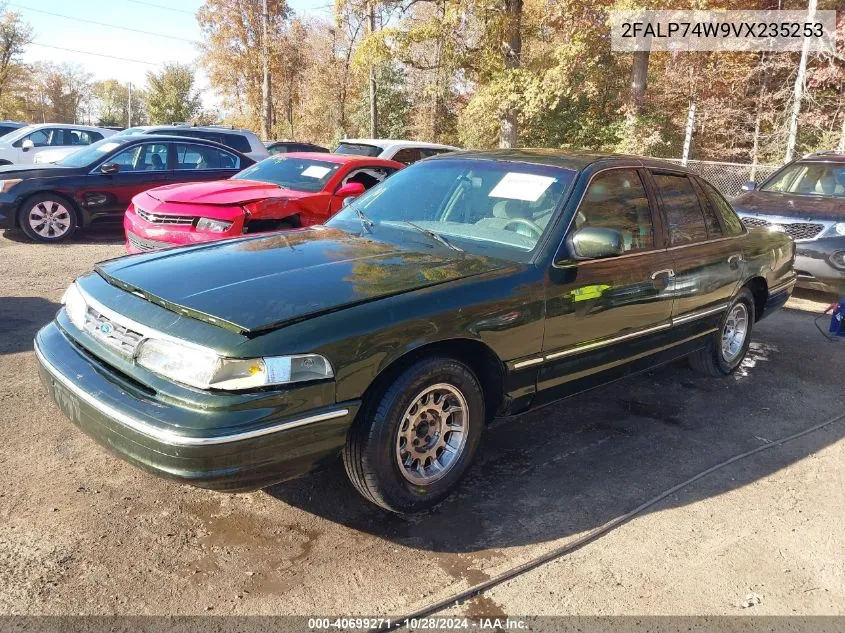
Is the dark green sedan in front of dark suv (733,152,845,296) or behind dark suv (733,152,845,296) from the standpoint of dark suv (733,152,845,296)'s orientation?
in front

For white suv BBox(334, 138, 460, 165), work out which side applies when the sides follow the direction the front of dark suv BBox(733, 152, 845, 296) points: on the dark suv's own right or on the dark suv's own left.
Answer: on the dark suv's own right

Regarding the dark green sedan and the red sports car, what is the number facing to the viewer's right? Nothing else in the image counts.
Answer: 0

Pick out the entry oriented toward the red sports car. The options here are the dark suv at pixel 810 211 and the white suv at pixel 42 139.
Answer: the dark suv

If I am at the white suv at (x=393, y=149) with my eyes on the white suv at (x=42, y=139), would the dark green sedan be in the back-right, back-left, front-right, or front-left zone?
back-left

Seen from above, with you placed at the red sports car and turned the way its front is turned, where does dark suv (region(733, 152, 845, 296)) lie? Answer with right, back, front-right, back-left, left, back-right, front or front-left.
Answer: back-left

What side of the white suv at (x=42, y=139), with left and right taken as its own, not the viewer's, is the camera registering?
left

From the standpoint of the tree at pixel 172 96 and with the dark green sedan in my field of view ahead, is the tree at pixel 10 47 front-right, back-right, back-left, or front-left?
back-right

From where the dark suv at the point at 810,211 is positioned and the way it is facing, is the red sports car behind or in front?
in front

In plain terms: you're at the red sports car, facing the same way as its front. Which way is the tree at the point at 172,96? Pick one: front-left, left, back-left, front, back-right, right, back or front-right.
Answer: back-right
